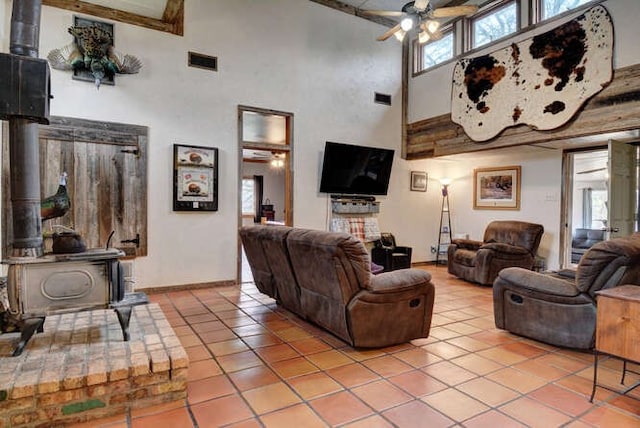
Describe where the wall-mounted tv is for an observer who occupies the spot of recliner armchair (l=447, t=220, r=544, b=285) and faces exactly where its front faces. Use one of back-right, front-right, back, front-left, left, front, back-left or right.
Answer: front-right

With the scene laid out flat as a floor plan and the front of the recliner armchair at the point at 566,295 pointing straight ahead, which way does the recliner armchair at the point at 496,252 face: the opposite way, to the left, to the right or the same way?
to the left

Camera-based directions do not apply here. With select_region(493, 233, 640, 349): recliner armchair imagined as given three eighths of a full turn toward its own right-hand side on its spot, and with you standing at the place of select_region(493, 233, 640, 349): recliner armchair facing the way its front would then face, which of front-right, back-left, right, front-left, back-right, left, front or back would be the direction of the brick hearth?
back-right

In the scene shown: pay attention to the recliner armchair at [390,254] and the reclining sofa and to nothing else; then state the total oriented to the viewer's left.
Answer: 0

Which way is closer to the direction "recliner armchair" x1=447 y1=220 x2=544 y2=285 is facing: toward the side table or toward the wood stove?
the wood stove

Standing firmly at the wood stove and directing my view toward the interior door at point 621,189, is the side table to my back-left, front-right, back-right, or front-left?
front-right

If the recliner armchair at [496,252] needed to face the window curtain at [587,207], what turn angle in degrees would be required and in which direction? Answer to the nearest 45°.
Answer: approximately 135° to its right

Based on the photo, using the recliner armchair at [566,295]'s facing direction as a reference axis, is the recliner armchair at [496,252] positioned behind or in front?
in front

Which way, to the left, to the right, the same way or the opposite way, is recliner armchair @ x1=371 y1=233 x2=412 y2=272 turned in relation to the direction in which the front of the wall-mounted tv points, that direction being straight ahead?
the same way

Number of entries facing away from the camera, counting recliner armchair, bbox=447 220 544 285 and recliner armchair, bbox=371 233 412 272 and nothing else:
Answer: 0

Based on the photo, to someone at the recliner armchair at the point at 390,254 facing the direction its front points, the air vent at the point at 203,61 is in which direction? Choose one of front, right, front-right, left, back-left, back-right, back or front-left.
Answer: right

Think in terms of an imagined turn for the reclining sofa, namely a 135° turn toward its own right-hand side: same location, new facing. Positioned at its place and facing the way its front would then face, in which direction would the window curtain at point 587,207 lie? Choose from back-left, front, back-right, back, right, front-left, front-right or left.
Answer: back-left

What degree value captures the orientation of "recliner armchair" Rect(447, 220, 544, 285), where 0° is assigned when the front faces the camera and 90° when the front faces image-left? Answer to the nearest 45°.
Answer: approximately 45°
